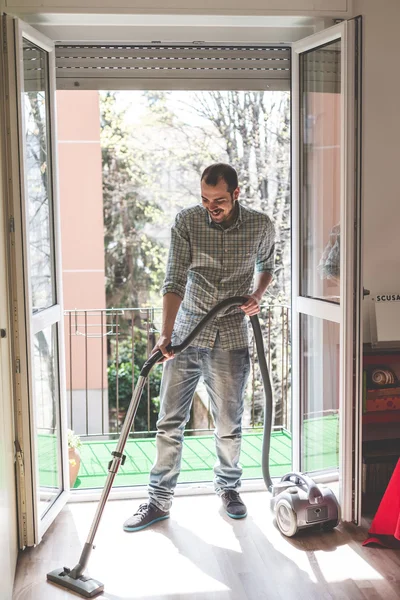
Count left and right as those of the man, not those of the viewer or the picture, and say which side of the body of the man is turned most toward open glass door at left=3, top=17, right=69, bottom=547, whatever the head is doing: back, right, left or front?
right

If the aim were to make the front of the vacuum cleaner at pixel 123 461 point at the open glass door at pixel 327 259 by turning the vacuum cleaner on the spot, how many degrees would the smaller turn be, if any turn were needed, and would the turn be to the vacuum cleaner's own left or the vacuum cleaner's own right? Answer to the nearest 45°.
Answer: approximately 180°

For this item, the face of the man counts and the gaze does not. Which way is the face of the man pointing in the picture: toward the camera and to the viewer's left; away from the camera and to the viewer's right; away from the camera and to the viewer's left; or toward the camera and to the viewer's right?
toward the camera and to the viewer's left

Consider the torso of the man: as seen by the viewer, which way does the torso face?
toward the camera

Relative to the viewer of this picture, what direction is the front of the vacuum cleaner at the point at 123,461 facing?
facing the viewer and to the left of the viewer

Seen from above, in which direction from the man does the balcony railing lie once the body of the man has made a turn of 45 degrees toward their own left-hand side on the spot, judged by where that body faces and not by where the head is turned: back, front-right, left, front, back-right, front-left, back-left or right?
back-left
